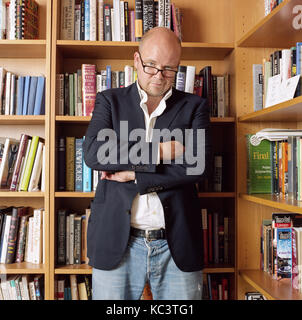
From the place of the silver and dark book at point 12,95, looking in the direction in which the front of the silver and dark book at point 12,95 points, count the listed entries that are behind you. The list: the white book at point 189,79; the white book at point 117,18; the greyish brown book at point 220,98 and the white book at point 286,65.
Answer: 0

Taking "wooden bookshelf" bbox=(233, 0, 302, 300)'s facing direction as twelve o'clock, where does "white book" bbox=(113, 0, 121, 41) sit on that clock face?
The white book is roughly at 1 o'clock from the wooden bookshelf.

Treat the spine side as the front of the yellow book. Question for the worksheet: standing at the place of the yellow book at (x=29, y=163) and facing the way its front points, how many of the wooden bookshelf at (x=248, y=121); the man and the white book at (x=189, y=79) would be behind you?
0

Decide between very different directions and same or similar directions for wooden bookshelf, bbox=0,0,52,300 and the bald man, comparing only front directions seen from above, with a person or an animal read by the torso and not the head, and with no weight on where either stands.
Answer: same or similar directions

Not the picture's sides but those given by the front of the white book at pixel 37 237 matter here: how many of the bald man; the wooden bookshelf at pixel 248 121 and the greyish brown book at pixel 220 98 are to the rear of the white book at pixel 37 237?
0

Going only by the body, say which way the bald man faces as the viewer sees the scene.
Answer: toward the camera

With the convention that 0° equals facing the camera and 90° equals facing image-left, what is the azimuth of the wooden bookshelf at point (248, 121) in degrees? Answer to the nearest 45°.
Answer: approximately 45°

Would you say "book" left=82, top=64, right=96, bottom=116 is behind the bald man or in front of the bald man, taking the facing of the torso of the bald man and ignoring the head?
behind

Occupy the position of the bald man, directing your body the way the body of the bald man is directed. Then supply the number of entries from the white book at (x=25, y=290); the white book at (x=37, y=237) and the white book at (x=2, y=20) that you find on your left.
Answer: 0
